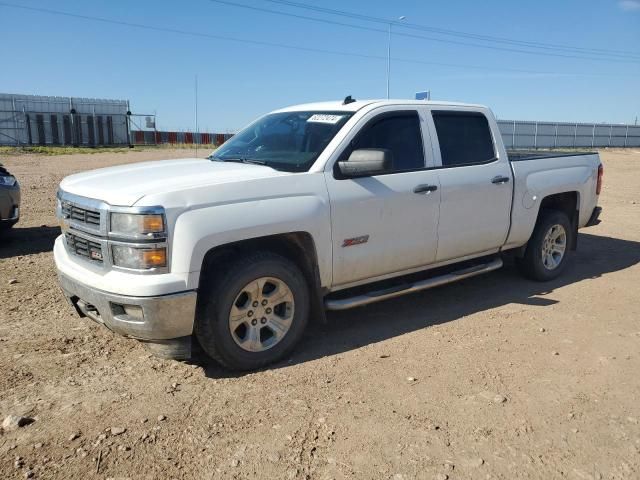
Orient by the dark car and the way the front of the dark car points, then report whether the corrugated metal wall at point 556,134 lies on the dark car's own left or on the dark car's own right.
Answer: on the dark car's own left

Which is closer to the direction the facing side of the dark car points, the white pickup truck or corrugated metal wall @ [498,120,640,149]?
the white pickup truck

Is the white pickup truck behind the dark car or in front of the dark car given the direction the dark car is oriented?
in front

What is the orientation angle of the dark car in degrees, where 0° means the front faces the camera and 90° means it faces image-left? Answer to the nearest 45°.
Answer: approximately 315°

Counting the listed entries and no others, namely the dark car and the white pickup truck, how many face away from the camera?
0

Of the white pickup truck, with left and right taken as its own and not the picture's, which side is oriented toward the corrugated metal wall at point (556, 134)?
back

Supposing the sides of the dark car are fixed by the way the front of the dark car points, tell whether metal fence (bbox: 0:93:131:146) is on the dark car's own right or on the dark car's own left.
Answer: on the dark car's own left

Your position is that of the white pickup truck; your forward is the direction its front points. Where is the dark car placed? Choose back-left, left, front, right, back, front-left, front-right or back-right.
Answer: right

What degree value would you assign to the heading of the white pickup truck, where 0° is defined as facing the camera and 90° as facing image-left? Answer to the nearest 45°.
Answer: approximately 45°
